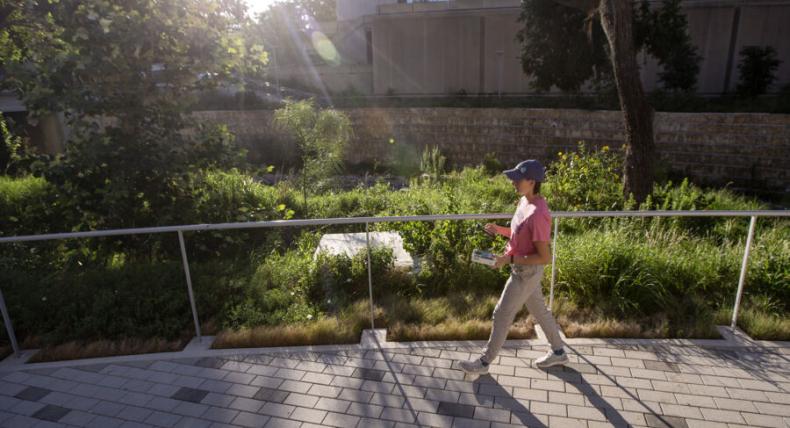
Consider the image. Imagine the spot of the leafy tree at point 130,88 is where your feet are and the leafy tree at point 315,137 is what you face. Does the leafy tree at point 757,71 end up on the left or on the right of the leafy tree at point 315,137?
right

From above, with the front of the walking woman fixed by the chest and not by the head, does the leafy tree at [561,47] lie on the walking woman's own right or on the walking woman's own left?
on the walking woman's own right

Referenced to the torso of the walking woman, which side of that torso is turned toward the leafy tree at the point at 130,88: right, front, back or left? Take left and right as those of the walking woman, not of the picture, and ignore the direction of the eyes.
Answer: front

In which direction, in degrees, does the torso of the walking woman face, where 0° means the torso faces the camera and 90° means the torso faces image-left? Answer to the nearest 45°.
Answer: approximately 90°

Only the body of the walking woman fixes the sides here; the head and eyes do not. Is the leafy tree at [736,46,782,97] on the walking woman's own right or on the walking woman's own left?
on the walking woman's own right

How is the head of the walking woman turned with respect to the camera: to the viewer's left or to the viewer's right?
to the viewer's left
